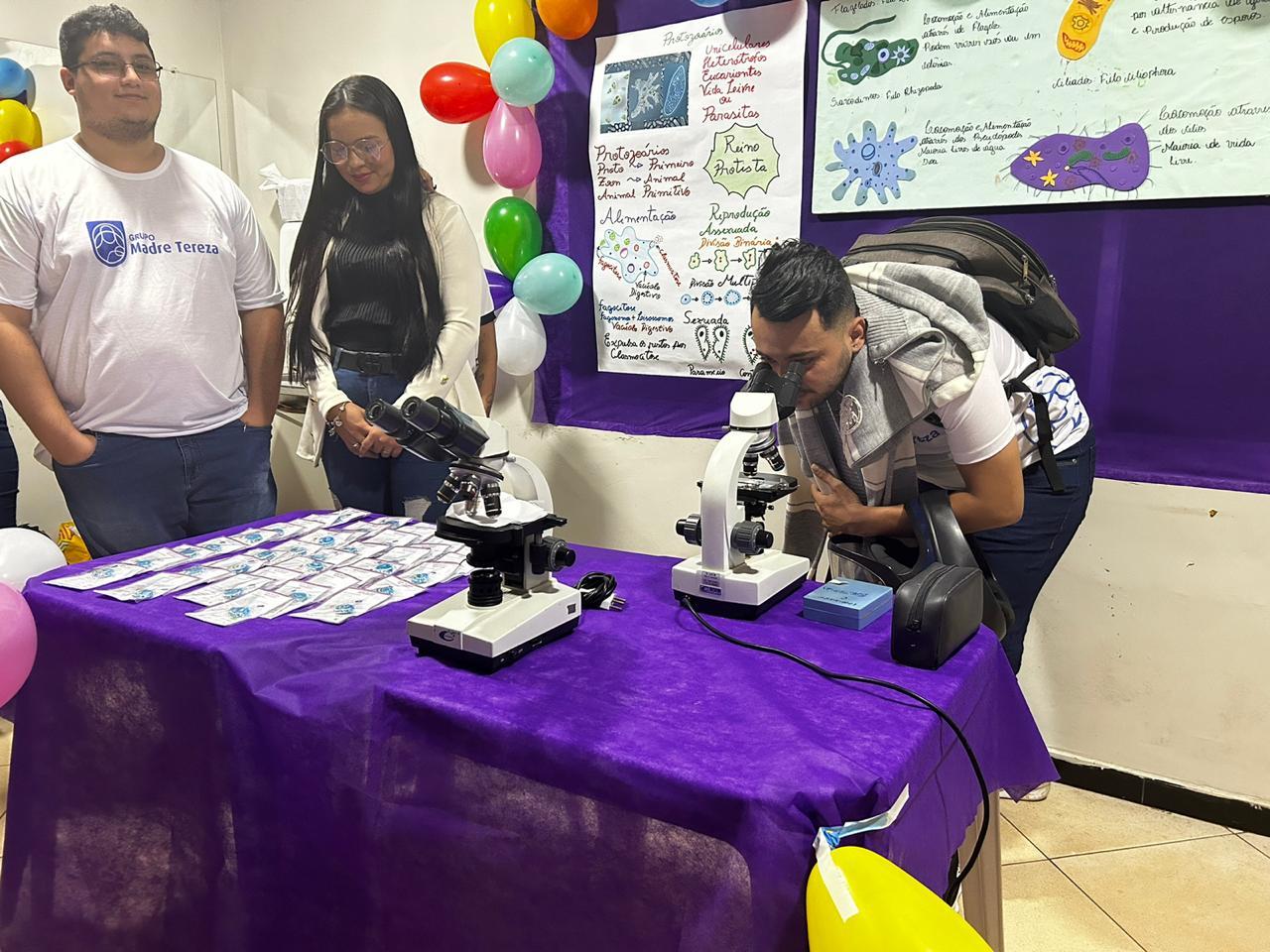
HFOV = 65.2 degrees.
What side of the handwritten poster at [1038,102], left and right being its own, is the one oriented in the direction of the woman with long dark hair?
right

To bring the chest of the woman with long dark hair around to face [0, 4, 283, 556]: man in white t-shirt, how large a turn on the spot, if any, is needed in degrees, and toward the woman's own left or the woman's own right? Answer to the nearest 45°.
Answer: approximately 45° to the woman's own right

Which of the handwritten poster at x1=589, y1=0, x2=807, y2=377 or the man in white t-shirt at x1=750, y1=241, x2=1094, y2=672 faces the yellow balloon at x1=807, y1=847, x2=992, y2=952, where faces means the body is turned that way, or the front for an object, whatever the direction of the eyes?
the handwritten poster

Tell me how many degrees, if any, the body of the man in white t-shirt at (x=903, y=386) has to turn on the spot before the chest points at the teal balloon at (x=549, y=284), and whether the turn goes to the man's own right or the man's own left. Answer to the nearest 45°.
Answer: approximately 45° to the man's own right

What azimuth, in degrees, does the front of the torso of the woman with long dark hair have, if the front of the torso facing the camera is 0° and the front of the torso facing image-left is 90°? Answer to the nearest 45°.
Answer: approximately 0°

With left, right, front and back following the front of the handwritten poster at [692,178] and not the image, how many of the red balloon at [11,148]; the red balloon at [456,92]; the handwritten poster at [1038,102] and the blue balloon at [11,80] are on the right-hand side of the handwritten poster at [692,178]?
3

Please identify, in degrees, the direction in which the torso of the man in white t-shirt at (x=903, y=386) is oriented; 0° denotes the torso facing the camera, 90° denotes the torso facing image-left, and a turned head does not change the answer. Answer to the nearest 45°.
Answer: approximately 90°

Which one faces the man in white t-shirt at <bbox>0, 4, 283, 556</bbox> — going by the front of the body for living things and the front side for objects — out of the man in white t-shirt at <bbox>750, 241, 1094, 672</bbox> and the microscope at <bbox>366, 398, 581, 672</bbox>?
the man in white t-shirt at <bbox>750, 241, 1094, 672</bbox>

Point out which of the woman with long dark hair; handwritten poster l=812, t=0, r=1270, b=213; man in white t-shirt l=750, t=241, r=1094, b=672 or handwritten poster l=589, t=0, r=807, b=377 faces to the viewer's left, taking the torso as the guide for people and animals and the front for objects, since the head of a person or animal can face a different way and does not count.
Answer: the man in white t-shirt

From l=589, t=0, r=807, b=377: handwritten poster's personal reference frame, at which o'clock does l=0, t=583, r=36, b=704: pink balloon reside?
The pink balloon is roughly at 1 o'clock from the handwritten poster.

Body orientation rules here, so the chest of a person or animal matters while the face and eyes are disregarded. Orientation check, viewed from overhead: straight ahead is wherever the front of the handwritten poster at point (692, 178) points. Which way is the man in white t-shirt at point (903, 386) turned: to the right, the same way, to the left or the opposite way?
to the right
